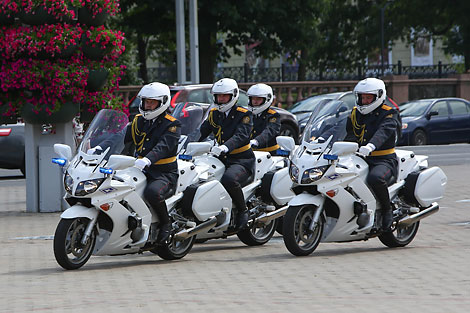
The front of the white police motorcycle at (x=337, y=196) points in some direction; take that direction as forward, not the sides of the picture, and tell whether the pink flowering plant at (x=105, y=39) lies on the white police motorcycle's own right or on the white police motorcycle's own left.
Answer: on the white police motorcycle's own right

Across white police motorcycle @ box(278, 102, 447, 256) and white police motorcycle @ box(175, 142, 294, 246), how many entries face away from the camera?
0

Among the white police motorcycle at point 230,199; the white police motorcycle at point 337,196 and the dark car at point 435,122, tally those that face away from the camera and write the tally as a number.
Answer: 0

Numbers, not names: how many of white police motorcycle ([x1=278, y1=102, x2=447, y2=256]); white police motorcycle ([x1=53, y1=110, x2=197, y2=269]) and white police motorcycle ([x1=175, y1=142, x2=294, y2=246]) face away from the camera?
0

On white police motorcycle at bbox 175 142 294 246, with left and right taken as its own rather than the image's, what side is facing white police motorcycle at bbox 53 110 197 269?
front

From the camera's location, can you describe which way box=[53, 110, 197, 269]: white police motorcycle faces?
facing the viewer and to the left of the viewer

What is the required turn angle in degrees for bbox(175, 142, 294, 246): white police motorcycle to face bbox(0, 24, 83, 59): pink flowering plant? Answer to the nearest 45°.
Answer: approximately 90° to its right

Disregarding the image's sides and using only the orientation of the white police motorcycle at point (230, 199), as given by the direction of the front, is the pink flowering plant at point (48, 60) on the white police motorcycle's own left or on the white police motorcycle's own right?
on the white police motorcycle's own right

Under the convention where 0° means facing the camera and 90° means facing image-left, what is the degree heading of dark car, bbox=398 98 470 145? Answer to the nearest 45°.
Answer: approximately 45°
